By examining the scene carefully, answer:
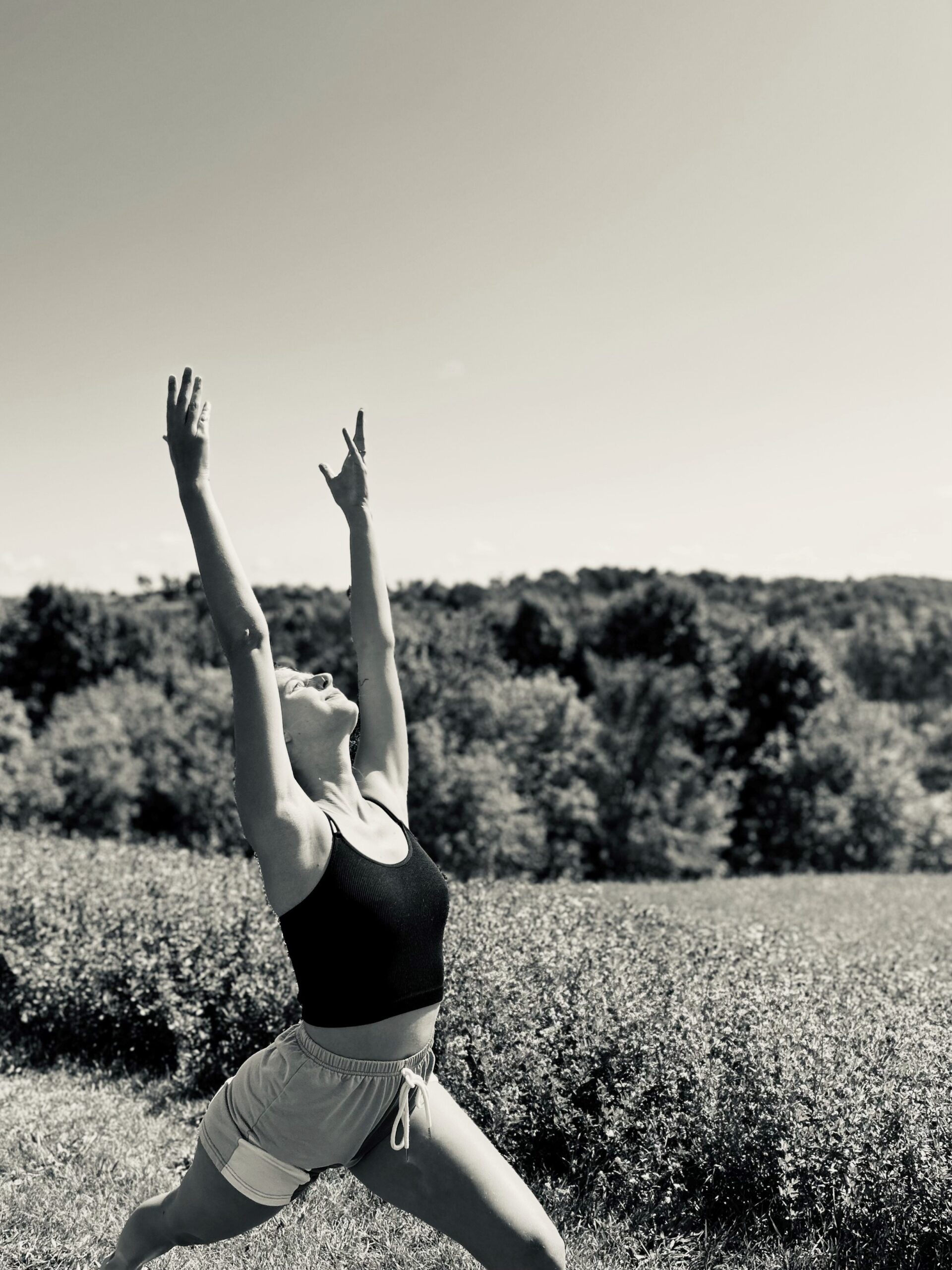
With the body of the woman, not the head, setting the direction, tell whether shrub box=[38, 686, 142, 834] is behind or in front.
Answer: behind

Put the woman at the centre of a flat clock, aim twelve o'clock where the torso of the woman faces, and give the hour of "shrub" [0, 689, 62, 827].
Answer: The shrub is roughly at 7 o'clock from the woman.

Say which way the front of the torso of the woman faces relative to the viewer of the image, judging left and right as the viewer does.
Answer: facing the viewer and to the right of the viewer

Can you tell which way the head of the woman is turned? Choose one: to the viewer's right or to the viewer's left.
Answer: to the viewer's right
